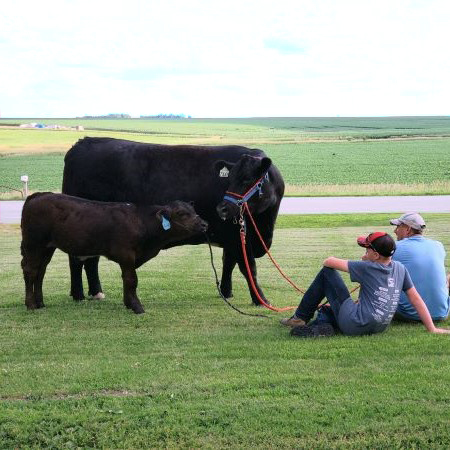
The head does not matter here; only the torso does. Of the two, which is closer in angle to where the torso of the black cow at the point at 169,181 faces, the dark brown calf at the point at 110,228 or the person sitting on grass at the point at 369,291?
the person sitting on grass

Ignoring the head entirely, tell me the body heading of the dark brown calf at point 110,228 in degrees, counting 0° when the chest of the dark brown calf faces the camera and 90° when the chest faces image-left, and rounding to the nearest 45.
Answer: approximately 270°

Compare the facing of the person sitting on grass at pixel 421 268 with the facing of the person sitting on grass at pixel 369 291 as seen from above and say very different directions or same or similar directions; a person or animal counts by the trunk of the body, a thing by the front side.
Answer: same or similar directions

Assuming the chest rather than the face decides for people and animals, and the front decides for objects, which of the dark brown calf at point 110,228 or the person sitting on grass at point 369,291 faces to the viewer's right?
the dark brown calf

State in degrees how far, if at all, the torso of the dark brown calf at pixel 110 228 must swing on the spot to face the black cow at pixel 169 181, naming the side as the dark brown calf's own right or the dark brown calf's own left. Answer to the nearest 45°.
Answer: approximately 45° to the dark brown calf's own left

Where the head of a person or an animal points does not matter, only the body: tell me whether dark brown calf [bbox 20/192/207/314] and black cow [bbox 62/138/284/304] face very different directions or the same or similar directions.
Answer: same or similar directions

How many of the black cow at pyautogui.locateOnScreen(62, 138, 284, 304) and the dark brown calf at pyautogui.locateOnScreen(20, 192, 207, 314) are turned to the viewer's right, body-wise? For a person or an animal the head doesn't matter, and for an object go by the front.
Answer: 2

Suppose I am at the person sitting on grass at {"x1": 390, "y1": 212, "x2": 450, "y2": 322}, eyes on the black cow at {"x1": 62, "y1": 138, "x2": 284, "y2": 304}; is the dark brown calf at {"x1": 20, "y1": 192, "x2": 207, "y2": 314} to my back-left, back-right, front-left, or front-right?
front-left

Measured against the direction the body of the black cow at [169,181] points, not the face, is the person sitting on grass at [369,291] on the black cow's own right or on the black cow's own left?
on the black cow's own right

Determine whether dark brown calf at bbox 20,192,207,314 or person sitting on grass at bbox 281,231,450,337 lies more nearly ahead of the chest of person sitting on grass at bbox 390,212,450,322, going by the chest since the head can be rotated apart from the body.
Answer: the dark brown calf

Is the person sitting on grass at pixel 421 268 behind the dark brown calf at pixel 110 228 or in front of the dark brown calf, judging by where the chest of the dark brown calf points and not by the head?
in front

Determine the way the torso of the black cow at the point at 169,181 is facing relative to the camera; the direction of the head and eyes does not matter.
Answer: to the viewer's right

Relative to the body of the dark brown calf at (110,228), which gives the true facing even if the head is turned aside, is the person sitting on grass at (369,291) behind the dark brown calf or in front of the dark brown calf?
in front

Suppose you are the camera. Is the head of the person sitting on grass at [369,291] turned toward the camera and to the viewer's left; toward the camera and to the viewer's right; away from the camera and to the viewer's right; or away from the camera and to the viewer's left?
away from the camera and to the viewer's left
